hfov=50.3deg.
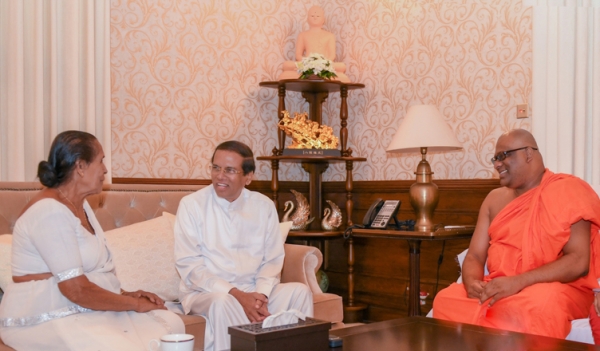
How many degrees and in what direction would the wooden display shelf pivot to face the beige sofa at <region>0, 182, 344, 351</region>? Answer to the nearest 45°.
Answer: approximately 45° to its right

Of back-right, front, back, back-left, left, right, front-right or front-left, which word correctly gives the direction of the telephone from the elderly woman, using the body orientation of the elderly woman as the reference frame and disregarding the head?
front-left

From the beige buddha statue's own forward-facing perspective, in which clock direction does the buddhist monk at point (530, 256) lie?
The buddhist monk is roughly at 11 o'clock from the beige buddha statue.

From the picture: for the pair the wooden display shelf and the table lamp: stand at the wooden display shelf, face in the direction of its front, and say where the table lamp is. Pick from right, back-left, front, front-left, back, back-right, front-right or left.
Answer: front-left

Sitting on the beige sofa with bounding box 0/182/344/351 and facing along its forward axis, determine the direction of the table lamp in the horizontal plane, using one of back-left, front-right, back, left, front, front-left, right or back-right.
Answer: left

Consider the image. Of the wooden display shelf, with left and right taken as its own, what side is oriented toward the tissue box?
front

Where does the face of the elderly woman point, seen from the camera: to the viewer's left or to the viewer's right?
to the viewer's right

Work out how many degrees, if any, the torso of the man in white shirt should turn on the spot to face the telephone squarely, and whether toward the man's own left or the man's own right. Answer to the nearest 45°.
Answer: approximately 135° to the man's own left

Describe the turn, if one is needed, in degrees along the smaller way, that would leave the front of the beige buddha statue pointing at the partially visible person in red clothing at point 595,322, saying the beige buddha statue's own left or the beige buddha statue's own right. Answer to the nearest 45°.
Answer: approximately 45° to the beige buddha statue's own left

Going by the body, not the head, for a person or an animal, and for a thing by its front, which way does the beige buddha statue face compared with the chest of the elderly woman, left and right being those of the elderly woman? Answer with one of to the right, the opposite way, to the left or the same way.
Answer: to the right

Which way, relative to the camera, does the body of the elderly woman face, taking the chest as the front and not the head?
to the viewer's right

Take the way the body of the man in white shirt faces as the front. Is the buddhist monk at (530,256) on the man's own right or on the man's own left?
on the man's own left

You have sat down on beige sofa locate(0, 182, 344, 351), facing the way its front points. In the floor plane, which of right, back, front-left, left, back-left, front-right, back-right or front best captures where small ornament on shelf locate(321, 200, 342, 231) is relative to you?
back-left

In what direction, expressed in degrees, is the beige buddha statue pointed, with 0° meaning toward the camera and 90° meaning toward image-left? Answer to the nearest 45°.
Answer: approximately 0°

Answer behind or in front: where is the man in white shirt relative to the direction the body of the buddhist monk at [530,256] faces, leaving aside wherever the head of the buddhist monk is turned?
in front
